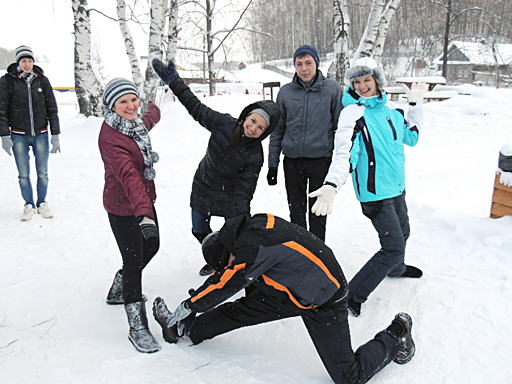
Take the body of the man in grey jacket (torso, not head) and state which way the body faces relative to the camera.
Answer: toward the camera

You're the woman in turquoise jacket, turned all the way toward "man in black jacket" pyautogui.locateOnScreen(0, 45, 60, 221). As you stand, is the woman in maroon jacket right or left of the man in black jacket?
left

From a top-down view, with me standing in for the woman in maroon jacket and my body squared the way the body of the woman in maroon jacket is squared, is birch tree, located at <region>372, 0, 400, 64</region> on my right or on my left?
on my left

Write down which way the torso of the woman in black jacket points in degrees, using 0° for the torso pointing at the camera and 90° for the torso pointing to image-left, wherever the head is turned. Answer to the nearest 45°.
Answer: approximately 0°

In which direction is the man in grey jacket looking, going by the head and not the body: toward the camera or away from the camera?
toward the camera

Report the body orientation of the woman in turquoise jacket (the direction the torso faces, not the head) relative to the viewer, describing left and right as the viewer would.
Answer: facing the viewer and to the left of the viewer

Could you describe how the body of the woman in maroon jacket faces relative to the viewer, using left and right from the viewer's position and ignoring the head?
facing the viewer and to the right of the viewer

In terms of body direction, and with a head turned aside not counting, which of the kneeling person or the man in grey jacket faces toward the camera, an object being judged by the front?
the man in grey jacket

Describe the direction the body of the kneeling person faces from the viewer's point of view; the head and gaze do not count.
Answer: to the viewer's left

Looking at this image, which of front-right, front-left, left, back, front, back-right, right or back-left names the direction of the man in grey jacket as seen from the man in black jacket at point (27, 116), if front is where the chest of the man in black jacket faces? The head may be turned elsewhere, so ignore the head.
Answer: front-left

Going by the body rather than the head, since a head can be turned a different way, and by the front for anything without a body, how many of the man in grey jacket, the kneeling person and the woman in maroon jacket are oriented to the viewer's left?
1

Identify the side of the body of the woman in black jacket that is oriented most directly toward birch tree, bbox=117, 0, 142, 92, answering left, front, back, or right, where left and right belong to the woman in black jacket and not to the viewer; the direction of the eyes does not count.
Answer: back

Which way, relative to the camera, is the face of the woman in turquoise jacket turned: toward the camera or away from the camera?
toward the camera

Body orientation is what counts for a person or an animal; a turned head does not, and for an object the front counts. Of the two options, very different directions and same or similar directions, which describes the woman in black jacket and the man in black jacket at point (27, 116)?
same or similar directions

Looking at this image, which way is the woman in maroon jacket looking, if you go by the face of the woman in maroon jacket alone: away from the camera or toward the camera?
toward the camera
